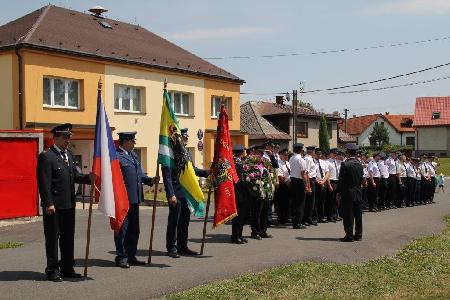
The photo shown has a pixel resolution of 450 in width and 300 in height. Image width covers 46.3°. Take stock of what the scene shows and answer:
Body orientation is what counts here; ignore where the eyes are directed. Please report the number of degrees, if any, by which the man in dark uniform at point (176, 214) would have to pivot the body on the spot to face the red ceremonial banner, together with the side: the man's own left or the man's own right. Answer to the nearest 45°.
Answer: approximately 90° to the man's own left

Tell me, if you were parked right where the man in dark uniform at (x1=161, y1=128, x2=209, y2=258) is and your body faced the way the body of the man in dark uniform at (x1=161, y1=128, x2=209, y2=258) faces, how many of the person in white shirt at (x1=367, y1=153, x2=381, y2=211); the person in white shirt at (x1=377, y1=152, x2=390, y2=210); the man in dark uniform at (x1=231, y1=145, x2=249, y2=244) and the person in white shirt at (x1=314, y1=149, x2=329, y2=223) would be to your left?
4

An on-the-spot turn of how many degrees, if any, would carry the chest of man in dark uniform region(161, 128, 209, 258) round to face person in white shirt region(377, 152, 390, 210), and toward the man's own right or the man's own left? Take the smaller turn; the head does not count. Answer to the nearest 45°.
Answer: approximately 90° to the man's own left

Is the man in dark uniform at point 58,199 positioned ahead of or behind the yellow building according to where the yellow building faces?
ahead

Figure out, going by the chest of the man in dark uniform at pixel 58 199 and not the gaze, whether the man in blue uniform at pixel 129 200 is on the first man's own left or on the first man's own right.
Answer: on the first man's own left

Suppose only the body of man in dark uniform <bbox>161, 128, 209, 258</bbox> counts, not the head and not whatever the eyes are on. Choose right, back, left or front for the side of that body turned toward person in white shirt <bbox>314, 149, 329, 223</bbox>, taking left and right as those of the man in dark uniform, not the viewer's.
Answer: left

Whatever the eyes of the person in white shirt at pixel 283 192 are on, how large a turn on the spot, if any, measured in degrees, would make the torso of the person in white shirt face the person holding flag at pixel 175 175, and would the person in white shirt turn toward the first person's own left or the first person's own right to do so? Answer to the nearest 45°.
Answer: approximately 45° to the first person's own right

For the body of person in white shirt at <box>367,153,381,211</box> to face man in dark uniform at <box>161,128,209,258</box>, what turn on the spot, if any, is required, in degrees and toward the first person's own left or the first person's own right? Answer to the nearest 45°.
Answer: approximately 45° to the first person's own right
